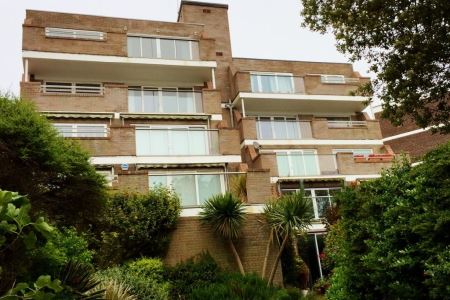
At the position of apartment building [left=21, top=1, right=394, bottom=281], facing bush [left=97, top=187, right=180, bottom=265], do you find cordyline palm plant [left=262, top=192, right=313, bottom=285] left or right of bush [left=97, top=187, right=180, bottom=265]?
left

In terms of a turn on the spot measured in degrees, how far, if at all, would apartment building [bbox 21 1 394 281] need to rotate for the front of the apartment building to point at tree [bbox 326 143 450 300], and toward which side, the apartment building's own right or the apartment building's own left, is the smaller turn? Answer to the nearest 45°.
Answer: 0° — it already faces it

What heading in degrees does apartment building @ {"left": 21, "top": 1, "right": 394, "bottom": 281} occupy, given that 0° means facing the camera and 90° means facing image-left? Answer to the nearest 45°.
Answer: approximately 0°

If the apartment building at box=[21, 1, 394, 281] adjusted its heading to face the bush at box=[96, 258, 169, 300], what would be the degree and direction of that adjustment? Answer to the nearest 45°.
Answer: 0° — it already faces it

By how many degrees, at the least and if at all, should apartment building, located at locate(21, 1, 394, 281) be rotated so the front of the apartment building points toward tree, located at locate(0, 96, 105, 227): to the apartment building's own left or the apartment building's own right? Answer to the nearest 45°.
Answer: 0° — it already faces it

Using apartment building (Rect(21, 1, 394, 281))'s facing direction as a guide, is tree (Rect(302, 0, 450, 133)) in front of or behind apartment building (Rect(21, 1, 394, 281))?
in front

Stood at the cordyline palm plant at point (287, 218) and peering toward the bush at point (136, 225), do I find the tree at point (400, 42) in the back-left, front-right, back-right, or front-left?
back-left

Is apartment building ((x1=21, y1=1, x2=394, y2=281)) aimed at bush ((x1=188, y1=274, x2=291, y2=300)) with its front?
yes
